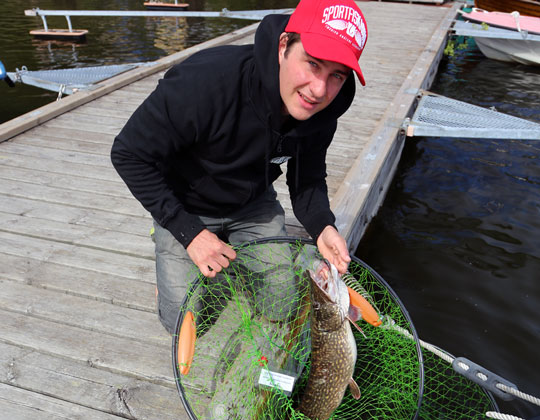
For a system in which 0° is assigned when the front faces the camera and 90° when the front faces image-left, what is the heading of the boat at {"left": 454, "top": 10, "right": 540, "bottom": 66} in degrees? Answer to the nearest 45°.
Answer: approximately 90°

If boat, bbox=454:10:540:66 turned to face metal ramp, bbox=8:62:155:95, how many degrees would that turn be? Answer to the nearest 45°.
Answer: approximately 45° to its left

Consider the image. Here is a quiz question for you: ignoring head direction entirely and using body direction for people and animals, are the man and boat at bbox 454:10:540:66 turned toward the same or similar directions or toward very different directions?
very different directions

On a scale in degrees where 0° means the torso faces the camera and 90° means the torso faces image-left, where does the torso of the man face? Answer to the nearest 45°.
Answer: approximately 315°

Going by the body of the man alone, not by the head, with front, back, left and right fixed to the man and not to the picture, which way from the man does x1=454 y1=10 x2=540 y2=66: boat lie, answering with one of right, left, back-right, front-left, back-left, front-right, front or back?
left

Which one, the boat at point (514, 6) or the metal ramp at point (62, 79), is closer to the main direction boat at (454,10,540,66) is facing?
the metal ramp

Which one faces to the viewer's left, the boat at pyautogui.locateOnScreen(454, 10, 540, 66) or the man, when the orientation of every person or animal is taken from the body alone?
the boat

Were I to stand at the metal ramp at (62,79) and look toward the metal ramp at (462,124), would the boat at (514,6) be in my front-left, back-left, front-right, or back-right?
front-left

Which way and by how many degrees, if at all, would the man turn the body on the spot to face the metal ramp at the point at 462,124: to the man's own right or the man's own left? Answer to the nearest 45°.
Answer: approximately 90° to the man's own left

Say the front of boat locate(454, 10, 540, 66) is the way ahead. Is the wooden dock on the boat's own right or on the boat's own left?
on the boat's own left

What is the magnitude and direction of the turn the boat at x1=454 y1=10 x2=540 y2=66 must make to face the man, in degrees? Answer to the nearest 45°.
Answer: approximately 90° to its left

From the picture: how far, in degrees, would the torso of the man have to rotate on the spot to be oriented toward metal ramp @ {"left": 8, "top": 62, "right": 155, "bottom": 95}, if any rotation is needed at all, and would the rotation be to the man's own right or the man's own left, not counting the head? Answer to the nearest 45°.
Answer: approximately 180°

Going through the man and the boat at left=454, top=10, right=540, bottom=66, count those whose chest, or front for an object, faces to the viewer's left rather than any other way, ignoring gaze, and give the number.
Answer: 1
